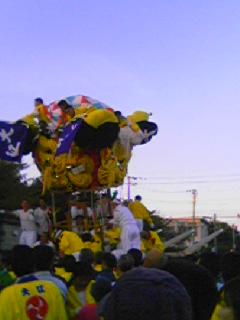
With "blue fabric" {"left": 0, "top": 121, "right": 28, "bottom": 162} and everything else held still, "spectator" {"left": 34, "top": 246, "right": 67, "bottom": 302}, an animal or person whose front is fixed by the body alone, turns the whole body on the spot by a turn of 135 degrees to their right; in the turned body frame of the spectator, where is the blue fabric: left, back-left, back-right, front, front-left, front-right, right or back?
back-left

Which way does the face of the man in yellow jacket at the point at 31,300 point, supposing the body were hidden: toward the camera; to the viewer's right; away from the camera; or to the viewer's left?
away from the camera

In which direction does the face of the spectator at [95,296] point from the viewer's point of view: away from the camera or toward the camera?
away from the camera

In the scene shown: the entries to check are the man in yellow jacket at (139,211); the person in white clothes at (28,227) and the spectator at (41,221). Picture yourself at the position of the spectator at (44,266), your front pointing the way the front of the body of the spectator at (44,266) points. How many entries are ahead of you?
3

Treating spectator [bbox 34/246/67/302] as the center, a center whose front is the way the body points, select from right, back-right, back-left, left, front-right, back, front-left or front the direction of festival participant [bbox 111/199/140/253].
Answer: front

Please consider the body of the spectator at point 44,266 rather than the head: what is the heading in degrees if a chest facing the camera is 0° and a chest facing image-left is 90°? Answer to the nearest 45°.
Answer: approximately 180°

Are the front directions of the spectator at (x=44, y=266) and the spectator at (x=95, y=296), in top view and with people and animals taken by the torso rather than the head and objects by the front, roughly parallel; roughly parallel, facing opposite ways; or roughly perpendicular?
roughly parallel

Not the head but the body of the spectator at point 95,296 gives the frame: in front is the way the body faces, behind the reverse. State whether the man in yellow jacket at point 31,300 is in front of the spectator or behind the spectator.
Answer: behind

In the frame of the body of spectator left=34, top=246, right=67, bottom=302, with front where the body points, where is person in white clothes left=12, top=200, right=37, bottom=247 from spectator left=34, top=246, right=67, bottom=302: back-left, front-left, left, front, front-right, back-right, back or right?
front

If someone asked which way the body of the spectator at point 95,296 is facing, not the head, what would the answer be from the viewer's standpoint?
away from the camera

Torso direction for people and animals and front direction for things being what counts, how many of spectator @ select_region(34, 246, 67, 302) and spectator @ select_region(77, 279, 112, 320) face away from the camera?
2

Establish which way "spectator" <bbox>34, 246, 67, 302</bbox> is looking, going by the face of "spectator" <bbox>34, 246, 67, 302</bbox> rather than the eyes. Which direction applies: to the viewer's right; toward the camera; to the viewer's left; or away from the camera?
away from the camera

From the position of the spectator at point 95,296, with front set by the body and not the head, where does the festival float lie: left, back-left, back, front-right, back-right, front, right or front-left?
front

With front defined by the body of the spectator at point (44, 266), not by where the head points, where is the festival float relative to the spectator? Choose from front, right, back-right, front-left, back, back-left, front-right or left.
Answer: front

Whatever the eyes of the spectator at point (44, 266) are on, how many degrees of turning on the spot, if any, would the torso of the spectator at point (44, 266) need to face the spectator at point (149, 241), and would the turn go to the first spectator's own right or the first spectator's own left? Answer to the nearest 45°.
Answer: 0° — they already face them

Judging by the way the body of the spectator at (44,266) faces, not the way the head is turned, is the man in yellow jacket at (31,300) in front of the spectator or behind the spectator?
behind
